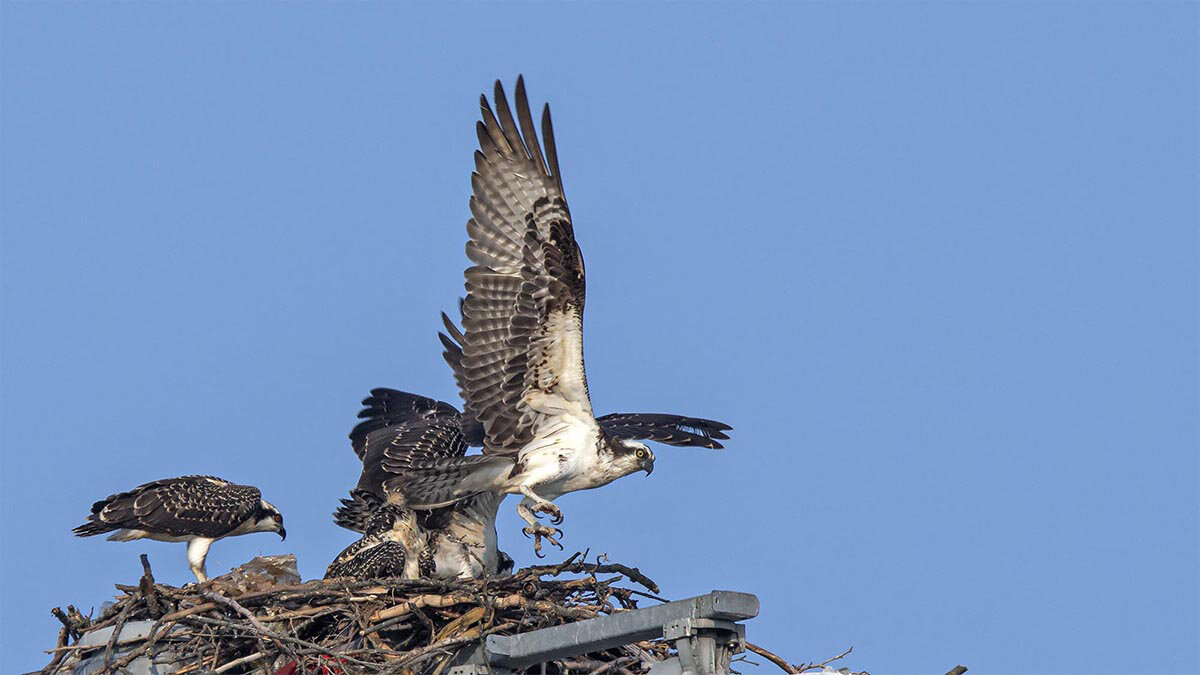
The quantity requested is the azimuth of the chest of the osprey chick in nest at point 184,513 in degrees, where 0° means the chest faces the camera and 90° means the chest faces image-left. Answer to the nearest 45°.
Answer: approximately 270°

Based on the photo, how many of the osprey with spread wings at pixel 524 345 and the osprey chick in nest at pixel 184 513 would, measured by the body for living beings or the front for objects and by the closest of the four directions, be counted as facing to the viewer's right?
2

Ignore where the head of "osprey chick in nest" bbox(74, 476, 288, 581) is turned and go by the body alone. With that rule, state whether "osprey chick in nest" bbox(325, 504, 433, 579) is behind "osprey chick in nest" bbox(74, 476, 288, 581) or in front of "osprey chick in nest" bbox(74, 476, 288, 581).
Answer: in front

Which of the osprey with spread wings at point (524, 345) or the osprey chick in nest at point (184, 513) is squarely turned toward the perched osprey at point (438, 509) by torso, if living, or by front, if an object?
the osprey chick in nest

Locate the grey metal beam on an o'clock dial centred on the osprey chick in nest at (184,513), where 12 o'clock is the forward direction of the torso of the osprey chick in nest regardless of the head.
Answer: The grey metal beam is roughly at 2 o'clock from the osprey chick in nest.

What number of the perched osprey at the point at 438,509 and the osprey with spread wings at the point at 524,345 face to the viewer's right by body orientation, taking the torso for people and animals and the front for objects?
2

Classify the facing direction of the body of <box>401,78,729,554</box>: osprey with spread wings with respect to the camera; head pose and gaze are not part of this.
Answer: to the viewer's right

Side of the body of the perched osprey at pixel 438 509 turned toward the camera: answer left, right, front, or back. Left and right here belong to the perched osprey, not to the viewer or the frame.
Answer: right

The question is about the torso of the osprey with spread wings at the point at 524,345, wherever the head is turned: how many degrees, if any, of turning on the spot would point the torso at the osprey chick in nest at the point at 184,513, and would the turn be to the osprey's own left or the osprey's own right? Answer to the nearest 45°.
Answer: approximately 180°

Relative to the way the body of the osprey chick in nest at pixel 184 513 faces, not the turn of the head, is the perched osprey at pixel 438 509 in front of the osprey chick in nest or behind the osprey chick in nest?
in front
